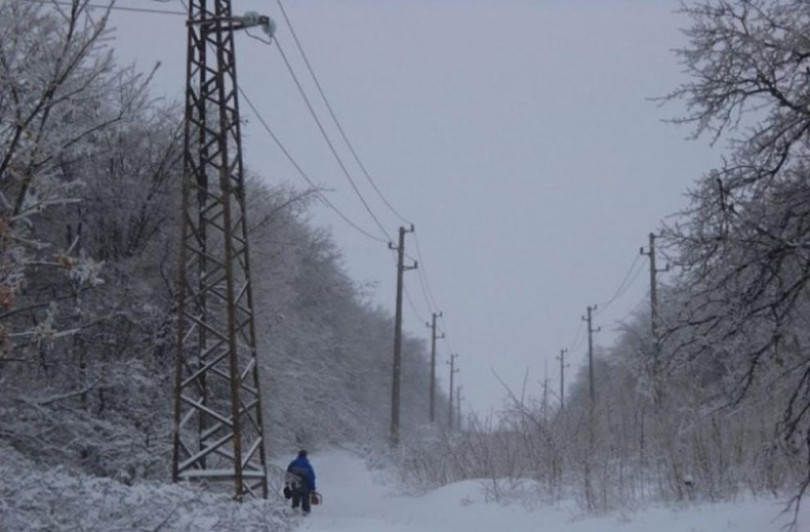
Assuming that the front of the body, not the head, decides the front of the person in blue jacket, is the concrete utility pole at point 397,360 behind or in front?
in front

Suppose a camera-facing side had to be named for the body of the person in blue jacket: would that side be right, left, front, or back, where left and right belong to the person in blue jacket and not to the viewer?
back
